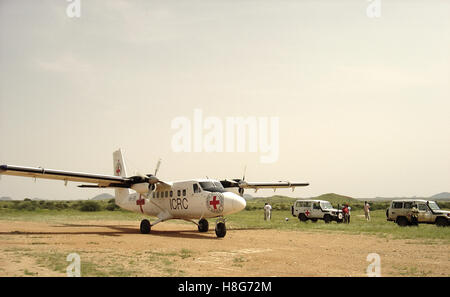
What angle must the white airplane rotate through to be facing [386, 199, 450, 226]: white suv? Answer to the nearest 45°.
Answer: approximately 45° to its left
